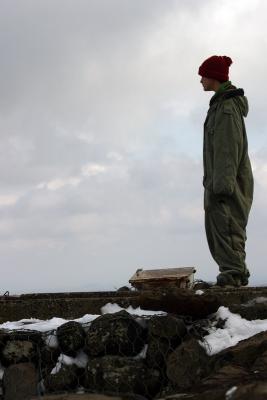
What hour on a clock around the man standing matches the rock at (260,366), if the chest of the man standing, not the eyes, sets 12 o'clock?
The rock is roughly at 9 o'clock from the man standing.

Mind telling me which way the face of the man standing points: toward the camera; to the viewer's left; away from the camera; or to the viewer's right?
to the viewer's left

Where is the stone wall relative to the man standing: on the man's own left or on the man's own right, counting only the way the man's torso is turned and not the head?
on the man's own left

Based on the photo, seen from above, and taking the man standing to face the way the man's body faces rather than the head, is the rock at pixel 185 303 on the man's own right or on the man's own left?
on the man's own left

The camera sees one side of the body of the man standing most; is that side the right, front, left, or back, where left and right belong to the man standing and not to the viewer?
left
